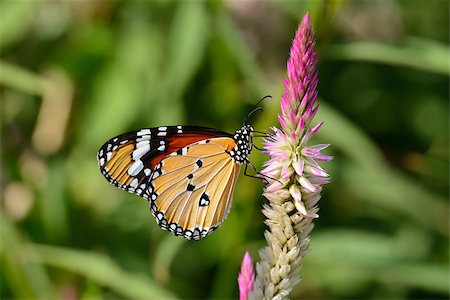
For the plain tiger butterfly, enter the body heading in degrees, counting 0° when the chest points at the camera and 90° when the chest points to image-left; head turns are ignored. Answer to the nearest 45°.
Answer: approximately 270°
